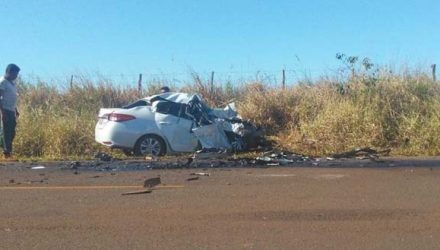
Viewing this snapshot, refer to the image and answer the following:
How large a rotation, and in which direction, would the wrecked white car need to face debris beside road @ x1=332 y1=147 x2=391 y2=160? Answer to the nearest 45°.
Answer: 0° — it already faces it

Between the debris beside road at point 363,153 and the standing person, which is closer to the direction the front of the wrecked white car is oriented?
the debris beside road

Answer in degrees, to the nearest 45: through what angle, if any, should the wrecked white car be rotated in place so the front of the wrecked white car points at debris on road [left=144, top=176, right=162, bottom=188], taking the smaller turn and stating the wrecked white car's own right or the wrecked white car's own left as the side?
approximately 90° to the wrecked white car's own right

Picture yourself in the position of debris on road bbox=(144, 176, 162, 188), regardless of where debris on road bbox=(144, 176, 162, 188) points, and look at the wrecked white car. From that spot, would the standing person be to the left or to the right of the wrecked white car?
left

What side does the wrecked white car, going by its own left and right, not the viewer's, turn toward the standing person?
back

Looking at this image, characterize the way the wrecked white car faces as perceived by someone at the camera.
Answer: facing to the right of the viewer

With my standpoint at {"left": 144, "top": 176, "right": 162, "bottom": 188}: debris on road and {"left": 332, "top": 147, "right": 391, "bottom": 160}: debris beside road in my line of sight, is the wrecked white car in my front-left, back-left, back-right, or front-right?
front-left

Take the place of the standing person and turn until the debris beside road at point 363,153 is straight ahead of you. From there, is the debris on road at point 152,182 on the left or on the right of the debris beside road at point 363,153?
right
